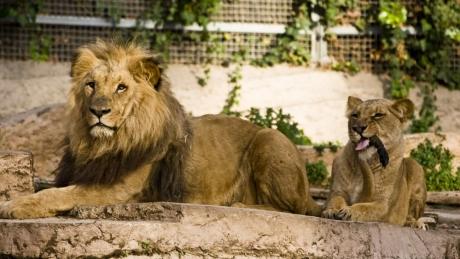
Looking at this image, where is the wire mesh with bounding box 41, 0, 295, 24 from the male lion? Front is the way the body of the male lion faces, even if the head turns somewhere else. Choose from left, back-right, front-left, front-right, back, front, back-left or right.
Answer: right

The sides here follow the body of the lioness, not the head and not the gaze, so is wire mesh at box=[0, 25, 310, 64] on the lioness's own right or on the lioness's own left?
on the lioness's own right

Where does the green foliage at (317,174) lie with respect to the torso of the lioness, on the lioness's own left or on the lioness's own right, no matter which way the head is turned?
on the lioness's own right

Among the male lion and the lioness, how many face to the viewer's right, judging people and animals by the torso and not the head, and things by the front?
0

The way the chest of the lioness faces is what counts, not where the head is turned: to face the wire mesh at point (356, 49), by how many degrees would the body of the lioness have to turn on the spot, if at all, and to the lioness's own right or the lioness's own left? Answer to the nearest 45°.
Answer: approximately 135° to the lioness's own right

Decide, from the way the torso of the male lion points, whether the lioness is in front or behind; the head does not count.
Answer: behind

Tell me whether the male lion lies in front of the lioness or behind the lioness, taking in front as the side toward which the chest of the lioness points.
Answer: in front

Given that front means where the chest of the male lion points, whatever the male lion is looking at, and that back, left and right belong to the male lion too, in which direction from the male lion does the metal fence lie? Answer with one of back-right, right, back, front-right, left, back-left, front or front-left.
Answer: right

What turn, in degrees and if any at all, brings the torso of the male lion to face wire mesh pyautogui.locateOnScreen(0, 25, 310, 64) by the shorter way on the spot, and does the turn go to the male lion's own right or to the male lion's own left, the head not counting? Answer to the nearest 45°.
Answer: approximately 90° to the male lion's own right

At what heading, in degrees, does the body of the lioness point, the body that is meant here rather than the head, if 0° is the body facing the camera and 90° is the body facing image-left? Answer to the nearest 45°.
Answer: approximately 45°

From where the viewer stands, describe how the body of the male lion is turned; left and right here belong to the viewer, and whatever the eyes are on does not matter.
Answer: facing to the left of the viewer

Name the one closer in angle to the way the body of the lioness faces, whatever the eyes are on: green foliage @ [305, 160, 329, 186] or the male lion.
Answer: the male lion
